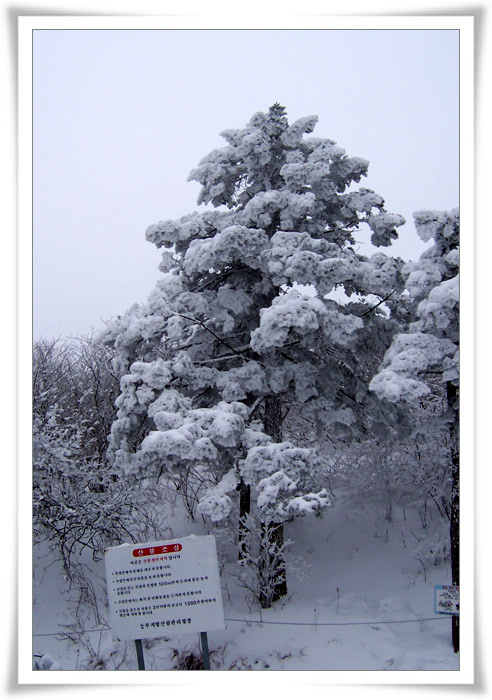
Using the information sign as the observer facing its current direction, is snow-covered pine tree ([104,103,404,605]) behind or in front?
behind

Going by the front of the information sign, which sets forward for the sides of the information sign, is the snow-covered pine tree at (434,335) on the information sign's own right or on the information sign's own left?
on the information sign's own left

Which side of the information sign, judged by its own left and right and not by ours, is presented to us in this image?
front

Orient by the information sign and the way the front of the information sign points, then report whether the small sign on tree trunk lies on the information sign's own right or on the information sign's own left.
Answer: on the information sign's own left
